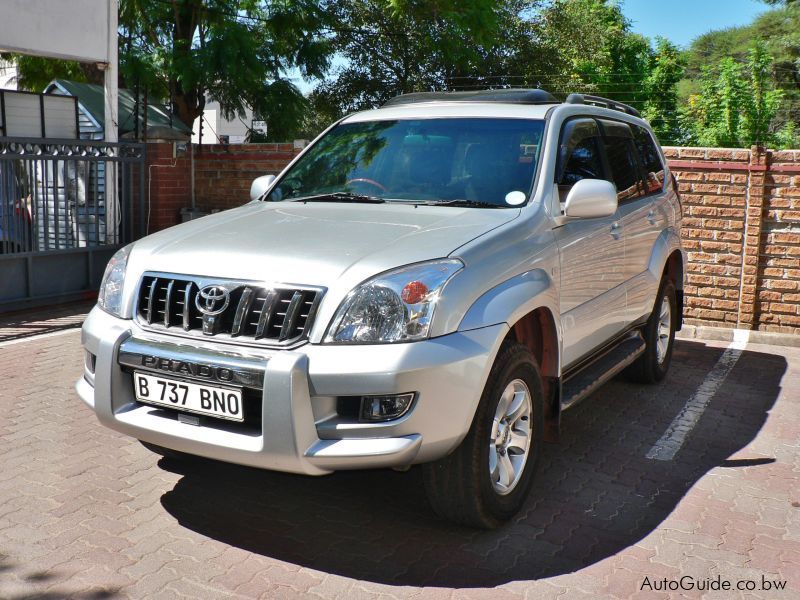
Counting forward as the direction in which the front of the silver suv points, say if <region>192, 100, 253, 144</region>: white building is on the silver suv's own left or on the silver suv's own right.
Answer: on the silver suv's own right

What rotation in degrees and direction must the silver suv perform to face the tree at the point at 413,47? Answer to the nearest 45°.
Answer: approximately 135° to its right

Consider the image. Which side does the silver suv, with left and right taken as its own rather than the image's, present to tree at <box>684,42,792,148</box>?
back

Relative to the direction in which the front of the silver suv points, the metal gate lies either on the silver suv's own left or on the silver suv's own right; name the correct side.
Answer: on the silver suv's own right

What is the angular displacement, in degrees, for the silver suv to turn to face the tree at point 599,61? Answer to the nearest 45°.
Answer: approximately 135° to its right

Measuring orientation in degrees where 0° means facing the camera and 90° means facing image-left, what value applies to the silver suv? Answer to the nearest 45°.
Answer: approximately 45°

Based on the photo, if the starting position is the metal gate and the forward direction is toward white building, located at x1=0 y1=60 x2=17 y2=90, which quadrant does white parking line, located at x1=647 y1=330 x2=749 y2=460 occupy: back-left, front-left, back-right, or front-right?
back-right

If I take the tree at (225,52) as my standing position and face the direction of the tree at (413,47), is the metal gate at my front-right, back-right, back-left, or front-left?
back-right

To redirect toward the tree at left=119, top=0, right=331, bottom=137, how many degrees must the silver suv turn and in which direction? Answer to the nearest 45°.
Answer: approximately 135° to its right

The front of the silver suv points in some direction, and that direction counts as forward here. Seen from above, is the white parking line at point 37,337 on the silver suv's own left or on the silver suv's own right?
on the silver suv's own right
